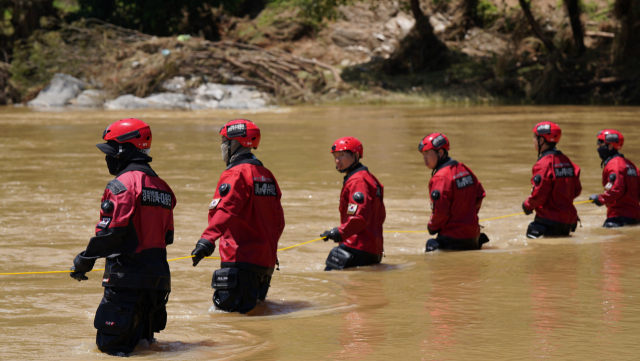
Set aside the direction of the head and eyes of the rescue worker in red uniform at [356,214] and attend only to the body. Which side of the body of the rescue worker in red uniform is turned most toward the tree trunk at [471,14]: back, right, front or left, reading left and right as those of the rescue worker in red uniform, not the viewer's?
right

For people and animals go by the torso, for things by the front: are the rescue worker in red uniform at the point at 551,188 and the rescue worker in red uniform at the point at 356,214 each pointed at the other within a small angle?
no

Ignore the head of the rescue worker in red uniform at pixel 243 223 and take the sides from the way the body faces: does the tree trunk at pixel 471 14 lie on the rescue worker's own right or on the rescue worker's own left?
on the rescue worker's own right

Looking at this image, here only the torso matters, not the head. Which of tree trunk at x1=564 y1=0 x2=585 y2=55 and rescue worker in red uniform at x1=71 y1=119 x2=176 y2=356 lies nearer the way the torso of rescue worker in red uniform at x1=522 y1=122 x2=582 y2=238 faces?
the tree trunk

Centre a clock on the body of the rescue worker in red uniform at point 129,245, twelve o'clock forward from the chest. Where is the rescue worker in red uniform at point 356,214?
the rescue worker in red uniform at point 356,214 is roughly at 3 o'clock from the rescue worker in red uniform at point 129,245.

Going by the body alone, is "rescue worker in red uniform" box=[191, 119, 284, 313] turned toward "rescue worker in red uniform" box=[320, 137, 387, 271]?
no

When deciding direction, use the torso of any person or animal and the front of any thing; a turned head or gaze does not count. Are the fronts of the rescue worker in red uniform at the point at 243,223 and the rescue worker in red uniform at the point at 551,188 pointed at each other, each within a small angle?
no

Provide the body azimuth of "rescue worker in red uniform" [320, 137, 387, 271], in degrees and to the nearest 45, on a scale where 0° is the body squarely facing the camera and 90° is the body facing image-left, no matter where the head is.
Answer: approximately 90°

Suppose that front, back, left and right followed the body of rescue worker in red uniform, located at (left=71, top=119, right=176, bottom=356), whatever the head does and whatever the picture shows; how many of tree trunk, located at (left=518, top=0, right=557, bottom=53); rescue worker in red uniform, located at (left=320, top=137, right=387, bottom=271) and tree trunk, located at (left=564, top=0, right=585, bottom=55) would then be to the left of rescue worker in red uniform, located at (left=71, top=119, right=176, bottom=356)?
0

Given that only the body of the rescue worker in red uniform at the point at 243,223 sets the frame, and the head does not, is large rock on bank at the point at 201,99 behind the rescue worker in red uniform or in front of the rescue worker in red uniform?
in front

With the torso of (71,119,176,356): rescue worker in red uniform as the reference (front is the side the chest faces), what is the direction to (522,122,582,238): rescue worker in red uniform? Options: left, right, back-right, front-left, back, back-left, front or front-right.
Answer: right

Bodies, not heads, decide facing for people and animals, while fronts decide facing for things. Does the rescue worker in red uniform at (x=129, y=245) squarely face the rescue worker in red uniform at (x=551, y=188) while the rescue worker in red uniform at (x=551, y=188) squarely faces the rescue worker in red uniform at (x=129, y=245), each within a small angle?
no

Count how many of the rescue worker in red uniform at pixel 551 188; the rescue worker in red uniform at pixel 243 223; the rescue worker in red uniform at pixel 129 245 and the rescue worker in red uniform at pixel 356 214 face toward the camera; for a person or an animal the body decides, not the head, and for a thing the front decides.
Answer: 0

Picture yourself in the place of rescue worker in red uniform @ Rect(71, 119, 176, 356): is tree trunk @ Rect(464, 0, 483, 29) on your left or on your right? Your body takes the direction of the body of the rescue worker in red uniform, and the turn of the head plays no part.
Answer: on your right

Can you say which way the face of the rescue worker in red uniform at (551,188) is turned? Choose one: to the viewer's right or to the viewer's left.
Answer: to the viewer's left

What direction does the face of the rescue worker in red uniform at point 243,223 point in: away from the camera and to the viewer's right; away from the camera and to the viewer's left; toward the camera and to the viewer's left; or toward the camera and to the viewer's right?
away from the camera and to the viewer's left

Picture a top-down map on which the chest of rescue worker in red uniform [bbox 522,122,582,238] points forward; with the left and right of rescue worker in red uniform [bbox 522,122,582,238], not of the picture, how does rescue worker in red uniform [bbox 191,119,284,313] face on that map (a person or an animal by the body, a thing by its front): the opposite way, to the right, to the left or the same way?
the same way

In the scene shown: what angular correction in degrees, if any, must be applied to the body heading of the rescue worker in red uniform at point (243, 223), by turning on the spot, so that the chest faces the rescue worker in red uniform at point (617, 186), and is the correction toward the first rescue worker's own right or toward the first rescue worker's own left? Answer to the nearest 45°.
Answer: approximately 90° to the first rescue worker's own right

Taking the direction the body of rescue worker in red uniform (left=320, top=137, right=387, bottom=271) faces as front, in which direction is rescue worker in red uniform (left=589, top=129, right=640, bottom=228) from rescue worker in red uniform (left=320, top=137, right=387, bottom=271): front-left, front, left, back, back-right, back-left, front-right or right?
back-right

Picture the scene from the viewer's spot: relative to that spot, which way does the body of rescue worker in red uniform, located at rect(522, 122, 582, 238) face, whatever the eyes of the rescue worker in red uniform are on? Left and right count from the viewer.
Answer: facing away from the viewer and to the left of the viewer

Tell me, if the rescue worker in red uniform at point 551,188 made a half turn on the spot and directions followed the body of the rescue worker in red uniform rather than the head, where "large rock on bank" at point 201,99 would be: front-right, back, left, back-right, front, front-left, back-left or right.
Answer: back
